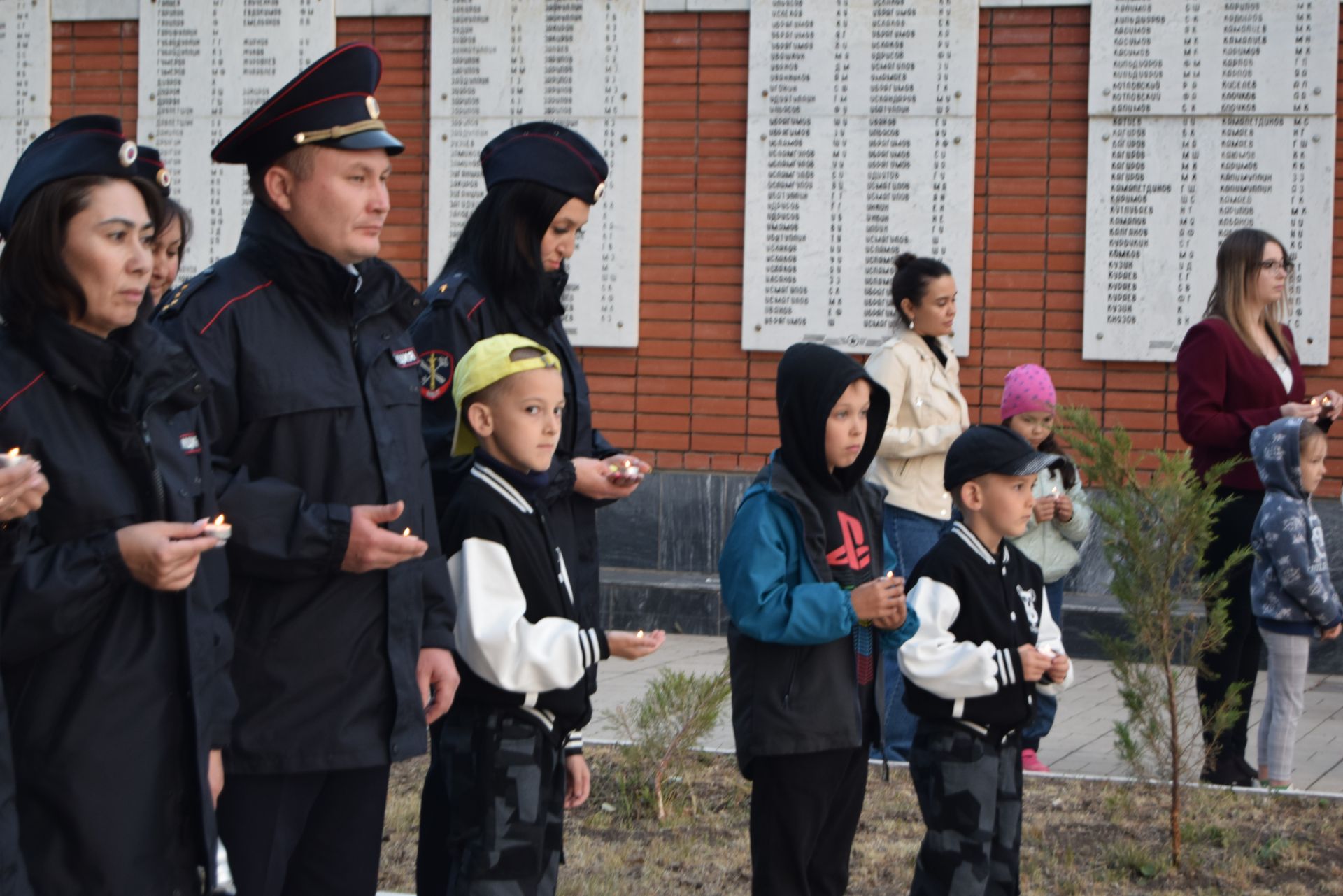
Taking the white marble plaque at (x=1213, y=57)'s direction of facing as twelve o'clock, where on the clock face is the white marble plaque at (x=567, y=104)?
the white marble plaque at (x=567, y=104) is roughly at 3 o'clock from the white marble plaque at (x=1213, y=57).

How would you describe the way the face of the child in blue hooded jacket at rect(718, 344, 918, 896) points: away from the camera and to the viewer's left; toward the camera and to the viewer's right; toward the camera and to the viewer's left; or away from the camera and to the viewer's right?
toward the camera and to the viewer's right

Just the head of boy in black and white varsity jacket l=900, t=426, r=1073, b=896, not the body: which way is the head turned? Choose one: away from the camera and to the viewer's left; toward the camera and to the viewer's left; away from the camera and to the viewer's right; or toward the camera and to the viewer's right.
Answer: toward the camera and to the viewer's right

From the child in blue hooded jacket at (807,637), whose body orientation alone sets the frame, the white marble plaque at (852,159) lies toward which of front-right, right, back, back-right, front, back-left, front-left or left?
back-left

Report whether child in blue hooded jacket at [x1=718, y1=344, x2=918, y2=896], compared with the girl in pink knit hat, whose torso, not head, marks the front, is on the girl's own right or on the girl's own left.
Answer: on the girl's own right

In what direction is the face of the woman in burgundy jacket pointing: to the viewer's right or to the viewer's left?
to the viewer's right

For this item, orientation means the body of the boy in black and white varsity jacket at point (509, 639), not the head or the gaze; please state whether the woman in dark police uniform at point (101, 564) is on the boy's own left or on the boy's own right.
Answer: on the boy's own right
